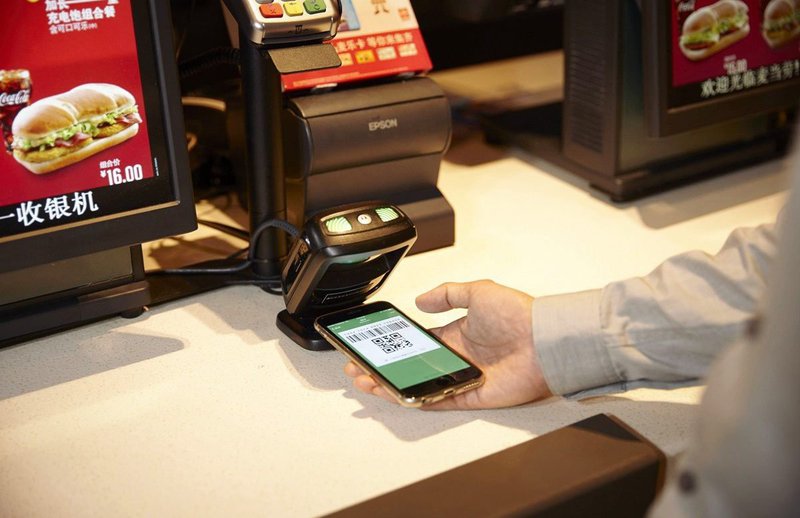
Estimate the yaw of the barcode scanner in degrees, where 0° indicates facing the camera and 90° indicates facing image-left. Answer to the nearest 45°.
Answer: approximately 315°
